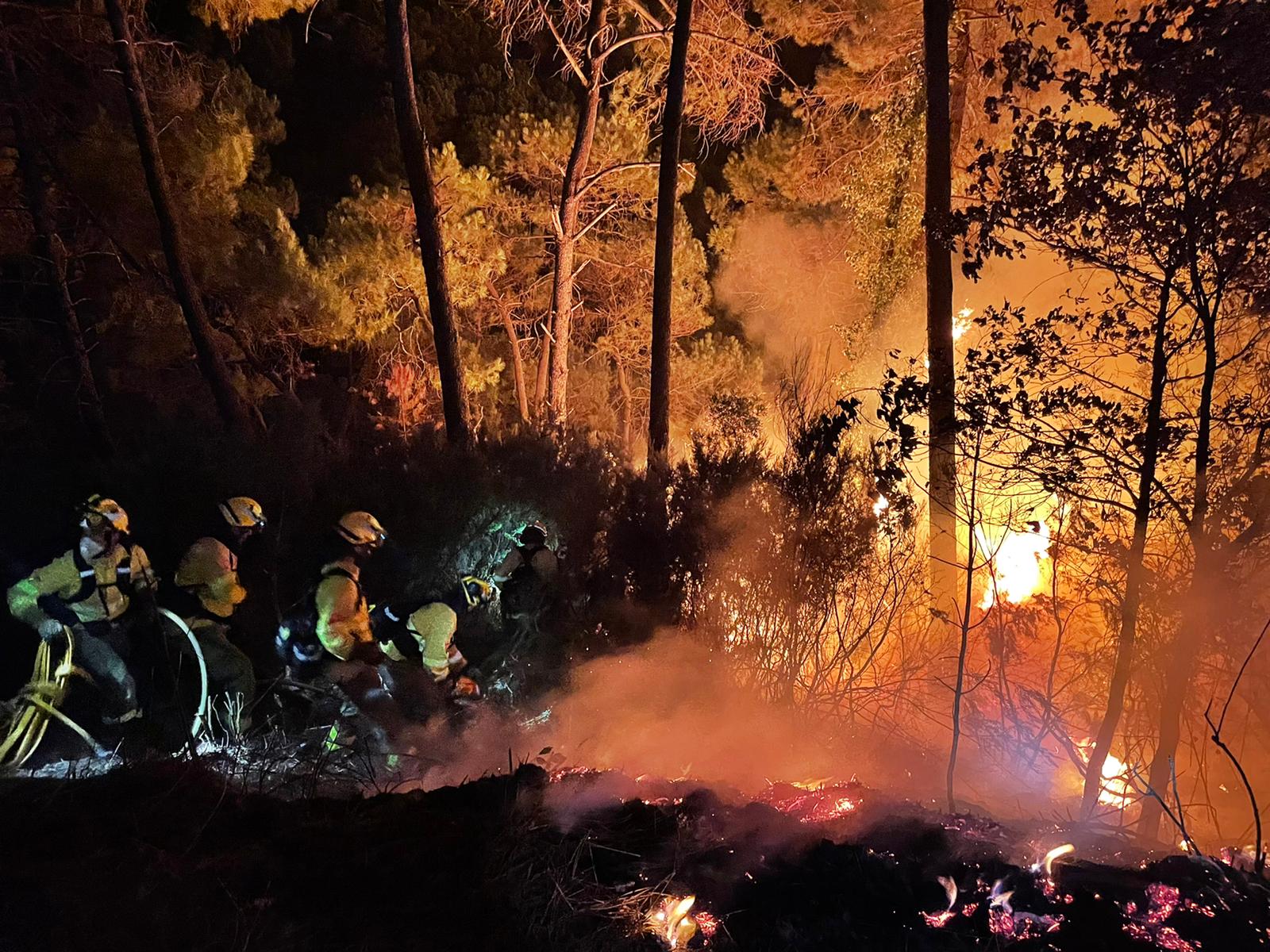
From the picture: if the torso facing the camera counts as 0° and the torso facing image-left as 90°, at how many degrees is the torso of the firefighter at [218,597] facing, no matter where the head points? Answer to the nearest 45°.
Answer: approximately 270°

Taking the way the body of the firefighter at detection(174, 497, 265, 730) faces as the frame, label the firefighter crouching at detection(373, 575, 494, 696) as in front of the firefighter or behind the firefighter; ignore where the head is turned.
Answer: in front

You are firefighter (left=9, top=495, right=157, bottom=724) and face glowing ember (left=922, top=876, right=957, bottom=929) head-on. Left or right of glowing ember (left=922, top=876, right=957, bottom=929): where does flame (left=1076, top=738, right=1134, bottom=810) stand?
left

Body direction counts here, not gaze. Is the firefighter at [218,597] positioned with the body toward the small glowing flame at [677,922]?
no

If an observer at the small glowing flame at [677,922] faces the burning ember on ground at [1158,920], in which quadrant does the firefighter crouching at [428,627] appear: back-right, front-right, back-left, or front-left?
back-left

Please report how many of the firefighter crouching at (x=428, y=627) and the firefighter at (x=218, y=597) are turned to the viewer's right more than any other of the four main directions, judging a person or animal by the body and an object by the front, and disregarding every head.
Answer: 2

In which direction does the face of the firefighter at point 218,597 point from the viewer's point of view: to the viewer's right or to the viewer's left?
to the viewer's right

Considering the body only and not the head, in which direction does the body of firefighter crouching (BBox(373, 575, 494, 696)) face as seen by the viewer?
to the viewer's right

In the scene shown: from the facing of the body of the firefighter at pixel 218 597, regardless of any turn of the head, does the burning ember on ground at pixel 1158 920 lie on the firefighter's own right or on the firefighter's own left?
on the firefighter's own right

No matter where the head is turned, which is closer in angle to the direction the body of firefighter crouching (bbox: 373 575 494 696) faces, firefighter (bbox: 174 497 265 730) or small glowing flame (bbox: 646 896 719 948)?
the small glowing flame

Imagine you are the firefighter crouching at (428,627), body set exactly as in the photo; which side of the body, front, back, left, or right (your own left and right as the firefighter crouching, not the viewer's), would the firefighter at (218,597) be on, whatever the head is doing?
back

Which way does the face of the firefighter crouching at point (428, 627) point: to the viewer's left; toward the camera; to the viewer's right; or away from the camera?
to the viewer's right

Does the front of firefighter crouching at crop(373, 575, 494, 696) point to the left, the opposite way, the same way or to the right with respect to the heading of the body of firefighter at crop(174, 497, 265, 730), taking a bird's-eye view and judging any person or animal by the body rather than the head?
the same way
